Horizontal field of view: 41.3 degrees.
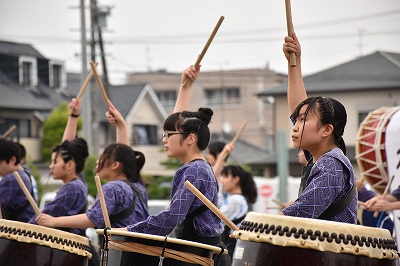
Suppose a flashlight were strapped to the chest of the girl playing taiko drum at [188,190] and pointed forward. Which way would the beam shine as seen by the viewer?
to the viewer's left

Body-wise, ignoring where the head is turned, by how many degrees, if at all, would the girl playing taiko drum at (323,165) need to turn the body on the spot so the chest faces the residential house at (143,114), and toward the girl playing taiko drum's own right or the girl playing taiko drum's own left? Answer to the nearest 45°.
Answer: approximately 90° to the girl playing taiko drum's own right

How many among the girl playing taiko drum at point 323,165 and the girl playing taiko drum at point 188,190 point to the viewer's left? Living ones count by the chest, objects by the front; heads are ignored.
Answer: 2

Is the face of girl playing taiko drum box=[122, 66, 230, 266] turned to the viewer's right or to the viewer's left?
to the viewer's left

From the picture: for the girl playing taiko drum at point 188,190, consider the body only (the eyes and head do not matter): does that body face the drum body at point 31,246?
yes

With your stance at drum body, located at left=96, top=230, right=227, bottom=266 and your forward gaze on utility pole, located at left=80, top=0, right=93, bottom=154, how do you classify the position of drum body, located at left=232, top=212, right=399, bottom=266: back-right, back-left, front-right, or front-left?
back-right

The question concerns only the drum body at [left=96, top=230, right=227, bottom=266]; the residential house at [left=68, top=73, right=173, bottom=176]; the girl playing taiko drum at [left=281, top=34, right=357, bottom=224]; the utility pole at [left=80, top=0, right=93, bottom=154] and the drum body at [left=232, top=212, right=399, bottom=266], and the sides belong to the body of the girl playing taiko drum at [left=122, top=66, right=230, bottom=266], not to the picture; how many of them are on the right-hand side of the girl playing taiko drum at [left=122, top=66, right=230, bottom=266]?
2

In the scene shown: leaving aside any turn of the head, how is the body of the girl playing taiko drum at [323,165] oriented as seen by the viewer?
to the viewer's left
